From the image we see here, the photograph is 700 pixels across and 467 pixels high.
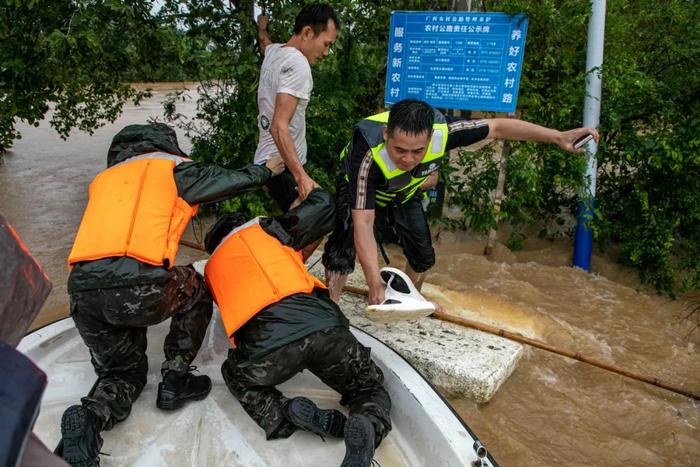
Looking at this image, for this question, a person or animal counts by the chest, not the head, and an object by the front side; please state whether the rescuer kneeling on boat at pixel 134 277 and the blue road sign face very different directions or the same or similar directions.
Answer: very different directions

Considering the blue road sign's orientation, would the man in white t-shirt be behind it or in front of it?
in front

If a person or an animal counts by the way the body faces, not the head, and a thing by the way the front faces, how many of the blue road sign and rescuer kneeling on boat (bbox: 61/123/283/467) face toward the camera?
1

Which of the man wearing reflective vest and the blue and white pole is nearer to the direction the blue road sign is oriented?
the man wearing reflective vest

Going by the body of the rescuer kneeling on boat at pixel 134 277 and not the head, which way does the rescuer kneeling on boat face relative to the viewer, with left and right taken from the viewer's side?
facing away from the viewer and to the right of the viewer

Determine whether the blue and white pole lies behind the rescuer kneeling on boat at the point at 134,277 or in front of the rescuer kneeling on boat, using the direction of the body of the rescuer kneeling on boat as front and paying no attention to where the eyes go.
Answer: in front

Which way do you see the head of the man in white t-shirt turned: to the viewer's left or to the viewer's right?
to the viewer's right

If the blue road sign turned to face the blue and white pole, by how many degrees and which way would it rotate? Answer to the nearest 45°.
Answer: approximately 90° to its left

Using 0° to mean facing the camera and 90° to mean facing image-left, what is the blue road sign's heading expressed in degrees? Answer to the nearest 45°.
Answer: approximately 0°

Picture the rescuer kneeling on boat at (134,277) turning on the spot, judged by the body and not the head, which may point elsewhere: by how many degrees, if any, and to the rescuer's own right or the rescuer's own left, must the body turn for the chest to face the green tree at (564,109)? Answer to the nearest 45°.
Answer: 0° — they already face it

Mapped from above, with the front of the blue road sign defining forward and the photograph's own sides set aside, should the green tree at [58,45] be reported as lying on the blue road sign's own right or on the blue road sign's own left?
on the blue road sign's own right
